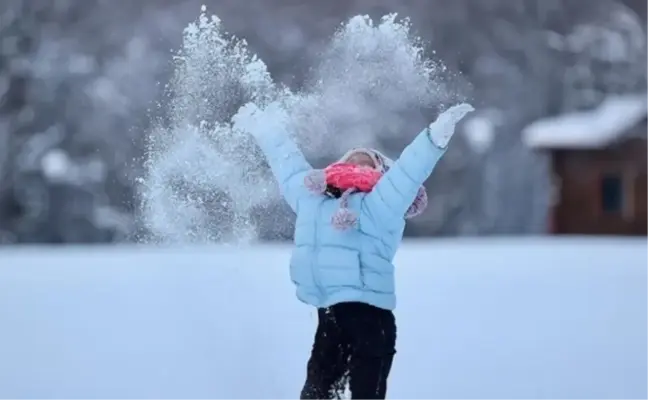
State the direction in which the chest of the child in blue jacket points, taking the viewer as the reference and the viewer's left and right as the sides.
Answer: facing the viewer and to the left of the viewer

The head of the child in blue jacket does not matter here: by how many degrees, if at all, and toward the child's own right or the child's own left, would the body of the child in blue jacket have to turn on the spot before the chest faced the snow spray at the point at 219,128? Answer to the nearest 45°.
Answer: approximately 90° to the child's own right

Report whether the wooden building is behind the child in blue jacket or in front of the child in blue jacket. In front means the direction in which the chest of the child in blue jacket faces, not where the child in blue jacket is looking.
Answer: behind
